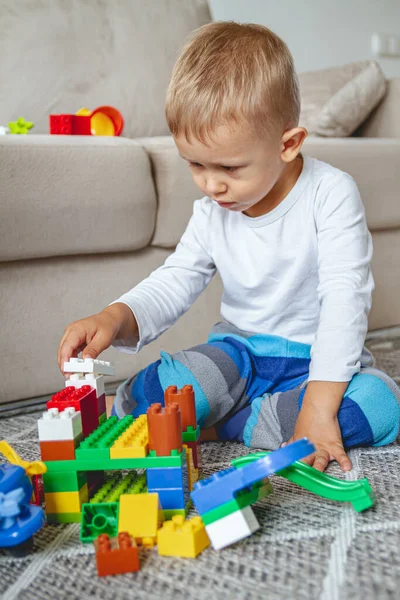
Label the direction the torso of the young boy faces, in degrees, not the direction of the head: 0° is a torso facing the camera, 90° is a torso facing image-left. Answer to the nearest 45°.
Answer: approximately 45°

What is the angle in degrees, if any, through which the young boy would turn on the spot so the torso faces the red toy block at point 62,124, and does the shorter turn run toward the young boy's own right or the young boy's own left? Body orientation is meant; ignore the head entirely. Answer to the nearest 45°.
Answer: approximately 90° to the young boy's own right
